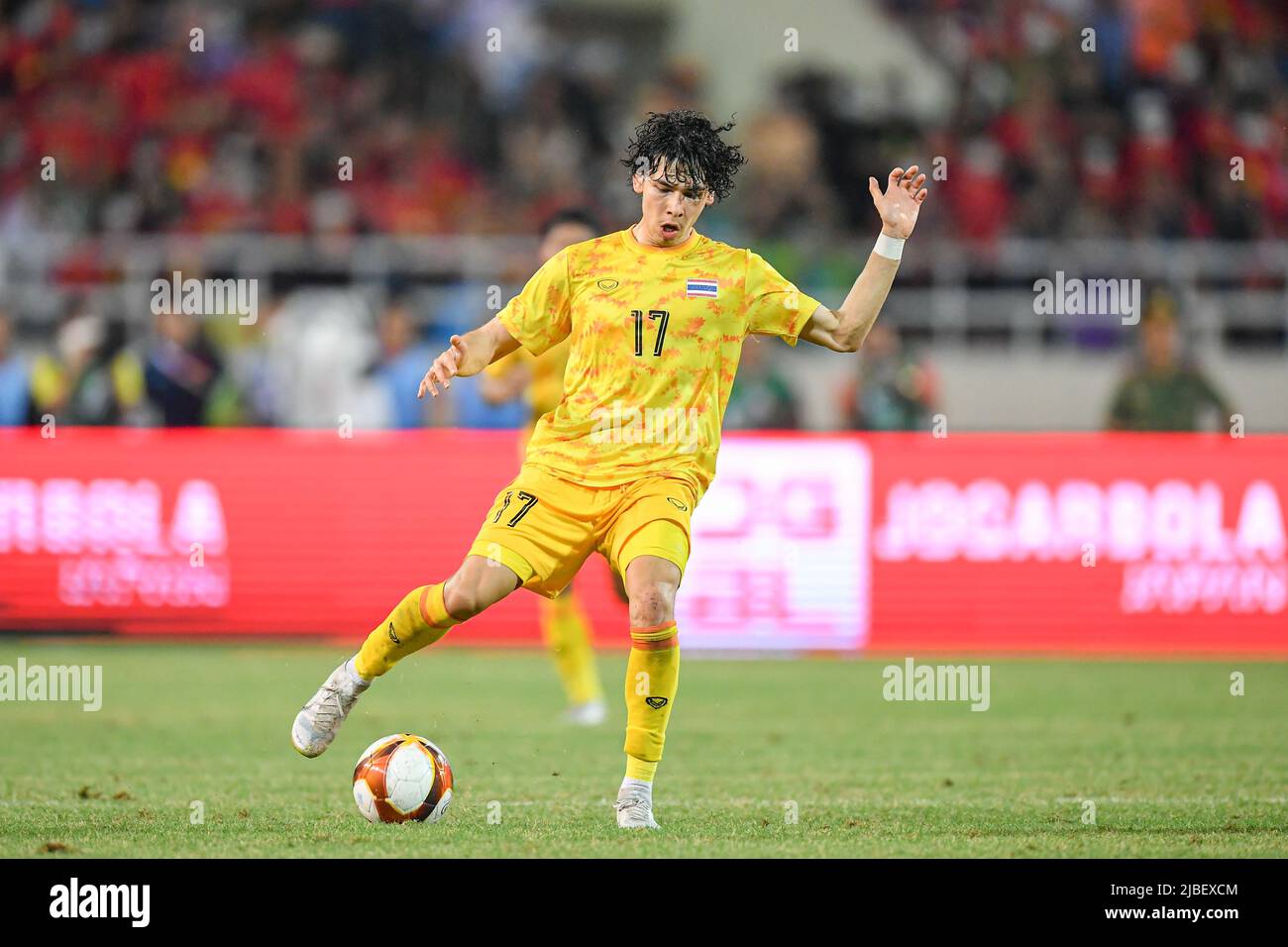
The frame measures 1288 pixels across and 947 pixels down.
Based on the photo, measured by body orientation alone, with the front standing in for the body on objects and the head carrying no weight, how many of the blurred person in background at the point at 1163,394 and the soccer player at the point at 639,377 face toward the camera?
2

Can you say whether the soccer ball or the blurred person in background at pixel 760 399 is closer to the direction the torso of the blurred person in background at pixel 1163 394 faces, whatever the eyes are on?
the soccer ball

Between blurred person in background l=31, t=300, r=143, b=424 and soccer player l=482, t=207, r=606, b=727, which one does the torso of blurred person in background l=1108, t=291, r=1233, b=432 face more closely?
the soccer player

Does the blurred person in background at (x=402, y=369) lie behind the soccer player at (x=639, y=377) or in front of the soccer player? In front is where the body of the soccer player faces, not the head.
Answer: behind

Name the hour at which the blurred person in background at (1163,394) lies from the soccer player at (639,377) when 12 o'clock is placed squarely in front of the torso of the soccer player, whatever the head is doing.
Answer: The blurred person in background is roughly at 7 o'clock from the soccer player.

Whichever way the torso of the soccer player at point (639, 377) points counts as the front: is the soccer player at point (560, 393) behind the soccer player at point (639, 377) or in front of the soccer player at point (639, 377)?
behind

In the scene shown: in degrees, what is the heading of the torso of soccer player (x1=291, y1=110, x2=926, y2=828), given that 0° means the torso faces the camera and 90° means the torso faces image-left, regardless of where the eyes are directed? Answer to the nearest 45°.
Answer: approximately 0°

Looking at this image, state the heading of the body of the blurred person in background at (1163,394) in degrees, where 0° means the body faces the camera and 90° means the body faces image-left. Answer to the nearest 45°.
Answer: approximately 0°

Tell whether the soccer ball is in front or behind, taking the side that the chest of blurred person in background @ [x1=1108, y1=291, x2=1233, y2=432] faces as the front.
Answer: in front

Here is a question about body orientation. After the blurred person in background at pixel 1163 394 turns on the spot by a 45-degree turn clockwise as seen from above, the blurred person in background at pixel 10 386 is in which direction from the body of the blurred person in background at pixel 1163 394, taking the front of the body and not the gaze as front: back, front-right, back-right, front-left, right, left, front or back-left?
front-right
